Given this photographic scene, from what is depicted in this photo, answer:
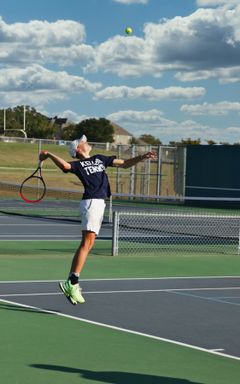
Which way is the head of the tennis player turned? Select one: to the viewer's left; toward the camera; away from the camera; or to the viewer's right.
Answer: to the viewer's right

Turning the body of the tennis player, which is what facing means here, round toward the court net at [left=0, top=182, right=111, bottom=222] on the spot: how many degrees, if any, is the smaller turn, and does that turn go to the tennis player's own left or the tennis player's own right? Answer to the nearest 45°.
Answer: approximately 135° to the tennis player's own left

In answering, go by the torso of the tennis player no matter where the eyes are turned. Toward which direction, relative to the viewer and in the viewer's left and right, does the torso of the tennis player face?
facing the viewer and to the right of the viewer

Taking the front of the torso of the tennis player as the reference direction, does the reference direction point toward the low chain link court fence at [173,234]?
no
